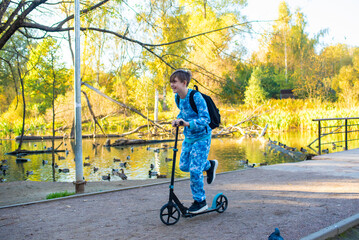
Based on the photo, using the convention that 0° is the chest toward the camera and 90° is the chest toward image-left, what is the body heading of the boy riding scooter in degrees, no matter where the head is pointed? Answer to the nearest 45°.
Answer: approximately 45°

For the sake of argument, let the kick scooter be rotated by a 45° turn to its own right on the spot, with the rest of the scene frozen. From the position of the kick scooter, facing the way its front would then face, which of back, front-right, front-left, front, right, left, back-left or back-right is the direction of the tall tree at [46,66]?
front-right

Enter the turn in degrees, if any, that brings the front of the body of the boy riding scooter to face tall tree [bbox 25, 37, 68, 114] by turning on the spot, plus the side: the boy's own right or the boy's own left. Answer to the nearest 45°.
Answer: approximately 90° to the boy's own right

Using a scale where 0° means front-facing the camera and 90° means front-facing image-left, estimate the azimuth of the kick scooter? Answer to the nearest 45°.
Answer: approximately 45°
